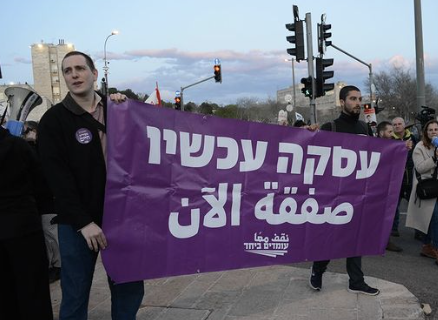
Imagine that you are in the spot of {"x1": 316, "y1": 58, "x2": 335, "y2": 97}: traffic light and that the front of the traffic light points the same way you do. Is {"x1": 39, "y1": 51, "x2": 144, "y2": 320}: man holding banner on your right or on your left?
on your right

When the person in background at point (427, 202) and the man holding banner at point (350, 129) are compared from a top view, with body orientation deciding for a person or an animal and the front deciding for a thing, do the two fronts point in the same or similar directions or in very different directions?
same or similar directions

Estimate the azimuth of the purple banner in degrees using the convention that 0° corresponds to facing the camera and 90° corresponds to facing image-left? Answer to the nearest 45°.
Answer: approximately 315°

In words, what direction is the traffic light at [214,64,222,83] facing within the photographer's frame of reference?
facing the viewer

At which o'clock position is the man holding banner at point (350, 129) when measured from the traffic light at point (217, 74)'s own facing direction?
The man holding banner is roughly at 12 o'clock from the traffic light.

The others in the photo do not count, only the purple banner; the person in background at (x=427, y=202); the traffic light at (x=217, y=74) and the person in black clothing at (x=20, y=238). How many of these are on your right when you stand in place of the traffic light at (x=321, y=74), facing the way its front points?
3

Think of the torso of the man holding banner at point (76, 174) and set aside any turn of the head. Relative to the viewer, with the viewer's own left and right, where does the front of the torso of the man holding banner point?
facing the viewer and to the right of the viewer

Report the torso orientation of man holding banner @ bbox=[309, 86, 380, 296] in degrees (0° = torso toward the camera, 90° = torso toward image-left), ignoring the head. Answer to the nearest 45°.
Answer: approximately 315°

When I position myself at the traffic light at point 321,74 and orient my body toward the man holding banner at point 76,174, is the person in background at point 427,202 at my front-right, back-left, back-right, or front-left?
front-left
